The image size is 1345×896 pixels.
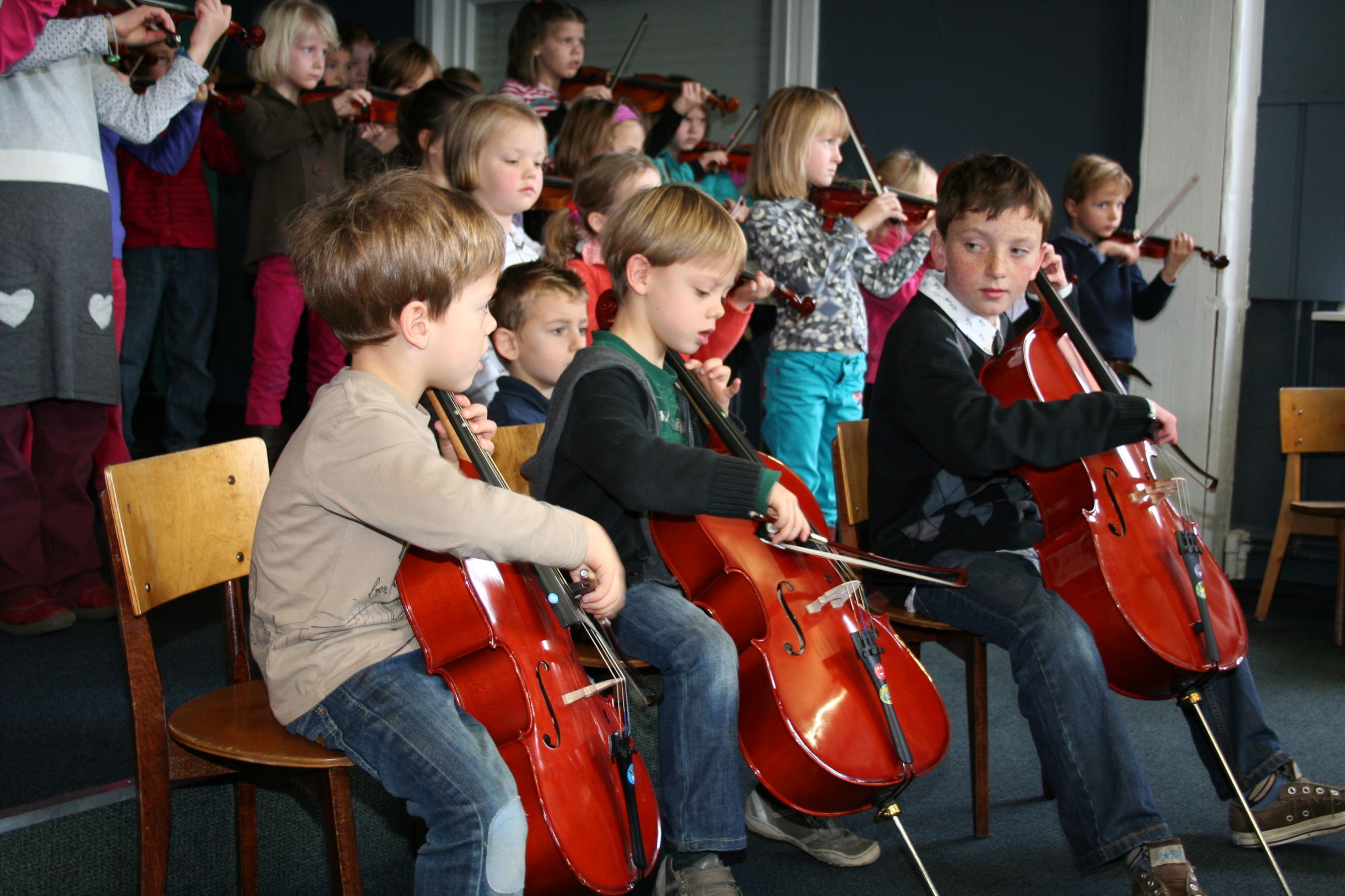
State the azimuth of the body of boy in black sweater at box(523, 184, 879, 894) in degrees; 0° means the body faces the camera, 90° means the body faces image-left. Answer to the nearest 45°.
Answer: approximately 315°

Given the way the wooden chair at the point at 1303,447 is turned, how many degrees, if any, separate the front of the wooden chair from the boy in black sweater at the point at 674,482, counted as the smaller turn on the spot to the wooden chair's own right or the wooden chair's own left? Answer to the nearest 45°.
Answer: approximately 45° to the wooden chair's own right

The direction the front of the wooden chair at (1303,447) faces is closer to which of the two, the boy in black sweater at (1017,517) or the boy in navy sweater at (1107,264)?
the boy in black sweater

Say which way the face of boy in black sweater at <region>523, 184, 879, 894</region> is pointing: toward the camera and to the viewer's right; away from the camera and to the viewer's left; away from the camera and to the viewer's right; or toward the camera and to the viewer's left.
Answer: toward the camera and to the viewer's right

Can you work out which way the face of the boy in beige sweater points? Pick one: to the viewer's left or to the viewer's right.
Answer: to the viewer's right

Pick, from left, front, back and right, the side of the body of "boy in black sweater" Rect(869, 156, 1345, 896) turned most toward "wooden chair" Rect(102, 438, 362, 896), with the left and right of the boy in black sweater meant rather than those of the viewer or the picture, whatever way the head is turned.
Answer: right

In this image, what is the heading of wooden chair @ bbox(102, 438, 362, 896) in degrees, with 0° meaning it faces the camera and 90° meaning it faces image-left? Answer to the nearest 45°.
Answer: approximately 315°
